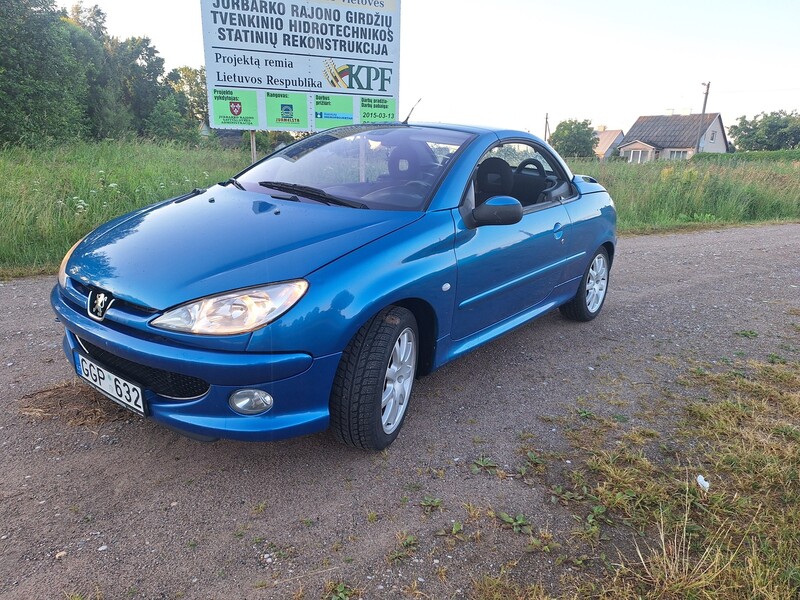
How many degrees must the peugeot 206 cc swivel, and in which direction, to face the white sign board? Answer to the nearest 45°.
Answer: approximately 135° to its right

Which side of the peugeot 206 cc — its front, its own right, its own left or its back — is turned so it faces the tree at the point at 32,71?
right

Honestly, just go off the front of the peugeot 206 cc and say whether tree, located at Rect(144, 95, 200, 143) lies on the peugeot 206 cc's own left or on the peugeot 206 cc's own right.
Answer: on the peugeot 206 cc's own right

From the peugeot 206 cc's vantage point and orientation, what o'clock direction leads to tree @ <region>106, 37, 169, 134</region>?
The tree is roughly at 4 o'clock from the peugeot 206 cc.

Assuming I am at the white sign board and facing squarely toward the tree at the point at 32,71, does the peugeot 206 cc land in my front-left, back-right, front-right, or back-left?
back-left
